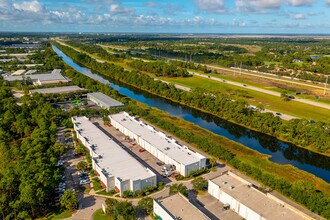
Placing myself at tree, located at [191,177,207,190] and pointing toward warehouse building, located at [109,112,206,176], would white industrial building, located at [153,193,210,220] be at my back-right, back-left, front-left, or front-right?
back-left

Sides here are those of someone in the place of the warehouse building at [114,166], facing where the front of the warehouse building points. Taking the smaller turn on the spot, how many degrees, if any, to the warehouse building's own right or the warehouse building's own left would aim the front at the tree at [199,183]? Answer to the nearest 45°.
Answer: approximately 90° to the warehouse building's own left

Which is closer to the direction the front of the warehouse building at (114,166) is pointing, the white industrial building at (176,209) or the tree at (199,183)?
the white industrial building

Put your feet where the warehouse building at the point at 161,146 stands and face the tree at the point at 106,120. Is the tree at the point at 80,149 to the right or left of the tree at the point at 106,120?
left

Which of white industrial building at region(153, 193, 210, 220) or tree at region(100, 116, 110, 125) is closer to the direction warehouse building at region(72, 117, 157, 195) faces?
the white industrial building

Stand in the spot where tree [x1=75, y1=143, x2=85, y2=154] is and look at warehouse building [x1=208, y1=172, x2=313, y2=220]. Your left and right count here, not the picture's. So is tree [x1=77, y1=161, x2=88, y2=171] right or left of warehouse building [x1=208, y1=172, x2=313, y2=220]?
right
